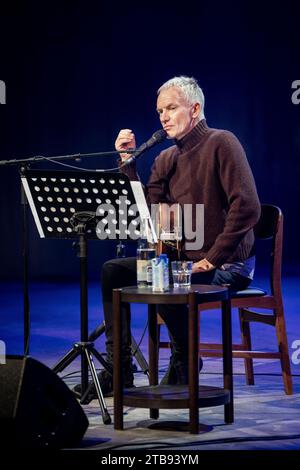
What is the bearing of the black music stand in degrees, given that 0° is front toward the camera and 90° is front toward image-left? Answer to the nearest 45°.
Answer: approximately 225°

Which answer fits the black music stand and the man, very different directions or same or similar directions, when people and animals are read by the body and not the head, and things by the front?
very different directions

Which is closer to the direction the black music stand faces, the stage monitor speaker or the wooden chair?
the wooden chair

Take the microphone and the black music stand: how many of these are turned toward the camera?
0

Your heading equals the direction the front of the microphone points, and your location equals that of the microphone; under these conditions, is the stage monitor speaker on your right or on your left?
on your right

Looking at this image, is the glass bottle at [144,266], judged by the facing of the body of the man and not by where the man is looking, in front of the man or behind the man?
in front

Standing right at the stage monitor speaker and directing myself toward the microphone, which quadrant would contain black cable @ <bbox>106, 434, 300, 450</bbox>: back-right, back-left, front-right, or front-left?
front-right

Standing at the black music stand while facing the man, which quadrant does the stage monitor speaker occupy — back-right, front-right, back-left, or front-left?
back-right

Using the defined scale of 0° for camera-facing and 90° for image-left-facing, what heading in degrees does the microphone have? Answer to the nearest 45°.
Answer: approximately 270°

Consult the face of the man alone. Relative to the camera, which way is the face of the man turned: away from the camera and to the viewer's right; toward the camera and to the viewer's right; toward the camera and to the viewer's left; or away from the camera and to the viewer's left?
toward the camera and to the viewer's left
